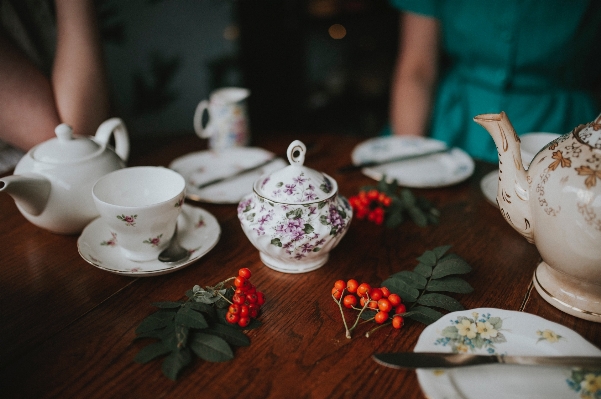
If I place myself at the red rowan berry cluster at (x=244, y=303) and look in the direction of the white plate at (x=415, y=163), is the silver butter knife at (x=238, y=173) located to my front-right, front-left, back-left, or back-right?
front-left

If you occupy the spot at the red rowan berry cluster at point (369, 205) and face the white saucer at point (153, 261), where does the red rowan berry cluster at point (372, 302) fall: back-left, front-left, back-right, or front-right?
front-left

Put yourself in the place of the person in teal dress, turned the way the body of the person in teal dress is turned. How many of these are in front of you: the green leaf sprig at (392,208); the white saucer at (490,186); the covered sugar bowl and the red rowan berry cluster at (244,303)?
4

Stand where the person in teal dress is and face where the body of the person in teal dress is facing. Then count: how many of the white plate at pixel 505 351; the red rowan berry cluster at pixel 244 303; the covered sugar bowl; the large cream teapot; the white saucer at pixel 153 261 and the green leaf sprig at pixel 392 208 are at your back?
0

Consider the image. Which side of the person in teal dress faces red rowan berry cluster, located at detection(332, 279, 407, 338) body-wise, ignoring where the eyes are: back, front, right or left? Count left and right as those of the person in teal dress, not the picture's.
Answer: front

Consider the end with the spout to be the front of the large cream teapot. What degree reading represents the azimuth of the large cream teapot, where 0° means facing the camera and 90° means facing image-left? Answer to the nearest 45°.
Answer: approximately 90°

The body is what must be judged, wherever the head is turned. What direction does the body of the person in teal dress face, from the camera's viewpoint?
toward the camera
